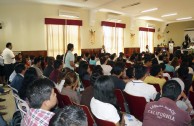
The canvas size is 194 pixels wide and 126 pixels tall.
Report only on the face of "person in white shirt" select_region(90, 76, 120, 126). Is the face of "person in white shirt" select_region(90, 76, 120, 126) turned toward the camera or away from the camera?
away from the camera

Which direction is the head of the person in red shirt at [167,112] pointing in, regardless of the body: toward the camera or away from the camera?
away from the camera

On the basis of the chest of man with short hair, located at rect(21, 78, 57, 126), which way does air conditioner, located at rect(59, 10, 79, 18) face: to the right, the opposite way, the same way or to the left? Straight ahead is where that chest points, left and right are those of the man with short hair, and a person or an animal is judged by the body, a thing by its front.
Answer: to the right

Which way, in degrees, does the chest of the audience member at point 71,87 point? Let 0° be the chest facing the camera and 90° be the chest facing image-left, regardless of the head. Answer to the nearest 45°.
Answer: approximately 225°

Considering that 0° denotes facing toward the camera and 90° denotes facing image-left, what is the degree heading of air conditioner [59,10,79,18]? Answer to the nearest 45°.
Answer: approximately 315°

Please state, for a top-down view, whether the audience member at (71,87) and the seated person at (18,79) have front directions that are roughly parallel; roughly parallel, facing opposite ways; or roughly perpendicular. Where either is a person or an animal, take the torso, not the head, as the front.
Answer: roughly parallel

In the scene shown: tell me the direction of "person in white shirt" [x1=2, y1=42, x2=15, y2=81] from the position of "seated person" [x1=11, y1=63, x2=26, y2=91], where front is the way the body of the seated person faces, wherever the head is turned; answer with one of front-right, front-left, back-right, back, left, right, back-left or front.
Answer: front-left

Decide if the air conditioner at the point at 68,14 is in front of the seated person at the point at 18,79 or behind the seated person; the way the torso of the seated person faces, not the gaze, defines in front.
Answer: in front

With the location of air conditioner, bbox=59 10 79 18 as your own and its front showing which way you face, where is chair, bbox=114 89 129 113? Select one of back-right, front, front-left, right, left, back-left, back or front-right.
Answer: front-right

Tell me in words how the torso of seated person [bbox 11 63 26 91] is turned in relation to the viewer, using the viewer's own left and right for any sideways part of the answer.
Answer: facing away from the viewer and to the right of the viewer

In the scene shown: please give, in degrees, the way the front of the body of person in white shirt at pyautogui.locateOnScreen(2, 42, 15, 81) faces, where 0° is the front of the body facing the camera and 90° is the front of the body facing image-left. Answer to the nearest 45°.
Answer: approximately 270°

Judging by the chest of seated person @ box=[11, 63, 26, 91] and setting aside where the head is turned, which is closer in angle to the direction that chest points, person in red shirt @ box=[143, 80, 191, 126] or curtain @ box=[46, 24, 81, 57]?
the curtain

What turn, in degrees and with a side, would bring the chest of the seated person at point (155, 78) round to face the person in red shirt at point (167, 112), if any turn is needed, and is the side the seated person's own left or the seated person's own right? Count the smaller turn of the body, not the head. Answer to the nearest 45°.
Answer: approximately 135° to the seated person's own right

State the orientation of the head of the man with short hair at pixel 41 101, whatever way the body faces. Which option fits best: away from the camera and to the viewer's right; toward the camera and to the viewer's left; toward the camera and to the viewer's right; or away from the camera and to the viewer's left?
away from the camera and to the viewer's right

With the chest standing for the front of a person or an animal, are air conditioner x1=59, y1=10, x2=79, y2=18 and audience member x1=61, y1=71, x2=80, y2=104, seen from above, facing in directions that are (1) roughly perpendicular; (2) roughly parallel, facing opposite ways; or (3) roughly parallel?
roughly perpendicular

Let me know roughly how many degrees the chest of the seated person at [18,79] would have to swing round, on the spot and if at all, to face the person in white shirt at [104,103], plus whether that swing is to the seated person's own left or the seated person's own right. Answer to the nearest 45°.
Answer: approximately 135° to the seated person's own right

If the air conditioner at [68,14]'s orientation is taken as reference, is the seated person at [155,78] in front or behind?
in front

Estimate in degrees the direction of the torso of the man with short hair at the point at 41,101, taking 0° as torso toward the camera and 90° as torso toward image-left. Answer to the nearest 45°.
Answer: approximately 225°
